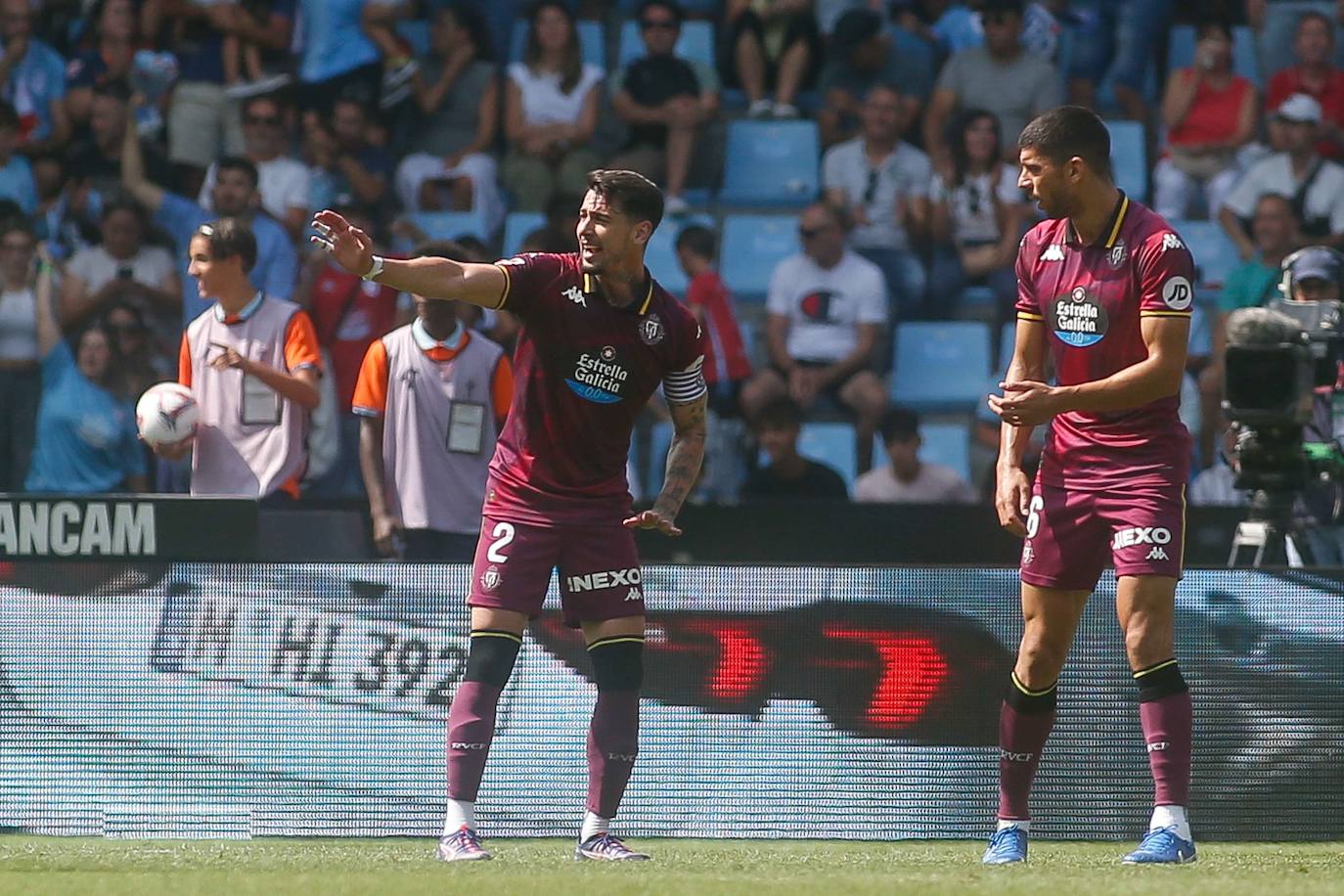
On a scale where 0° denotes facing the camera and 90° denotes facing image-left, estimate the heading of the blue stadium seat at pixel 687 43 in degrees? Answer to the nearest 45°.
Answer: approximately 0°

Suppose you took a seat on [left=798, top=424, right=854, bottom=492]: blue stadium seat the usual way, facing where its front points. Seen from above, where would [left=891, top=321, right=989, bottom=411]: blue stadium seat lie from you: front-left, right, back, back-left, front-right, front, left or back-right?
back-left

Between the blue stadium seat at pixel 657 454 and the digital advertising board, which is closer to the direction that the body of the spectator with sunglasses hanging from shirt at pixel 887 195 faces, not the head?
the digital advertising board

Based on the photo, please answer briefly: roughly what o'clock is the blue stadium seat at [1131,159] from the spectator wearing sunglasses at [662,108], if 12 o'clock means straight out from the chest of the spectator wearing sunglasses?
The blue stadium seat is roughly at 9 o'clock from the spectator wearing sunglasses.

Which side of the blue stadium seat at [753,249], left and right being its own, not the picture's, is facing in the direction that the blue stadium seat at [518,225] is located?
right
